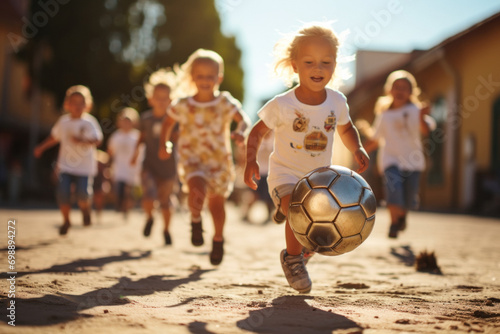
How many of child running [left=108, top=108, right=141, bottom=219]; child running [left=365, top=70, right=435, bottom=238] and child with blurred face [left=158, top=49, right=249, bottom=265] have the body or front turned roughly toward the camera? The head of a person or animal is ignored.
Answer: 3

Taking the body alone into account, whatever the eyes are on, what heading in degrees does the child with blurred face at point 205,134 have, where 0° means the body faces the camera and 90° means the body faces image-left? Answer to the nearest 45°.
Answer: approximately 0°

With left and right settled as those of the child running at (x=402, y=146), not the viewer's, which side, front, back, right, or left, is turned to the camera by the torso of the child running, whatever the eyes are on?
front

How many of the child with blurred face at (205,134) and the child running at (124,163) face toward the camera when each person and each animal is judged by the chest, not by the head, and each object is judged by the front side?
2

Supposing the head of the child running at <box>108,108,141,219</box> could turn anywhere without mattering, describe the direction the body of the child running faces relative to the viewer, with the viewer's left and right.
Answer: facing the viewer

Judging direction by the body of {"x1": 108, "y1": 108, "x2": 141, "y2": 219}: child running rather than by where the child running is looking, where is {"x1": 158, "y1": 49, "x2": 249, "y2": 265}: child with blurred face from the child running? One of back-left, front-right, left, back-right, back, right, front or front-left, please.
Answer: front

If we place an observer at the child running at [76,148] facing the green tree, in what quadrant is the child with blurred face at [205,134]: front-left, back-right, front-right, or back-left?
back-right

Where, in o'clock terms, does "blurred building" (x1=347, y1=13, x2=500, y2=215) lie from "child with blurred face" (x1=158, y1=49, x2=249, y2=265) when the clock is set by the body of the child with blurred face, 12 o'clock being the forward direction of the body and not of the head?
The blurred building is roughly at 7 o'clock from the child with blurred face.

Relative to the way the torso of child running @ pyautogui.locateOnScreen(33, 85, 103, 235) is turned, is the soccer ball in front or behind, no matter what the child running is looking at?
in front

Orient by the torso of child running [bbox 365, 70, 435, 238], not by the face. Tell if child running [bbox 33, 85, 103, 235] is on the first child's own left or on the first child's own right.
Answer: on the first child's own right
